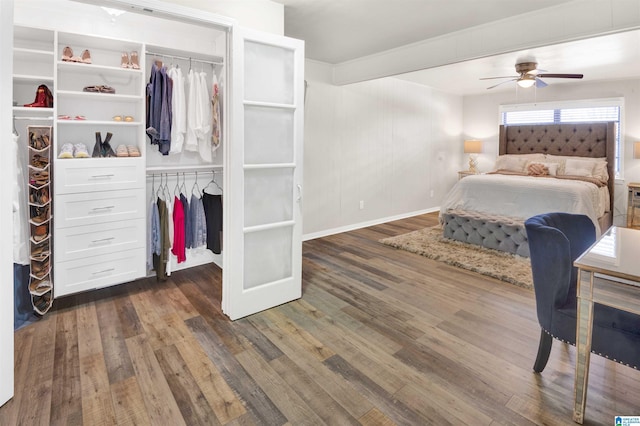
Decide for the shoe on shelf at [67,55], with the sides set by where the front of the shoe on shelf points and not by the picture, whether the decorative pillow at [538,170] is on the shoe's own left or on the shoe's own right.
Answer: on the shoe's own left
